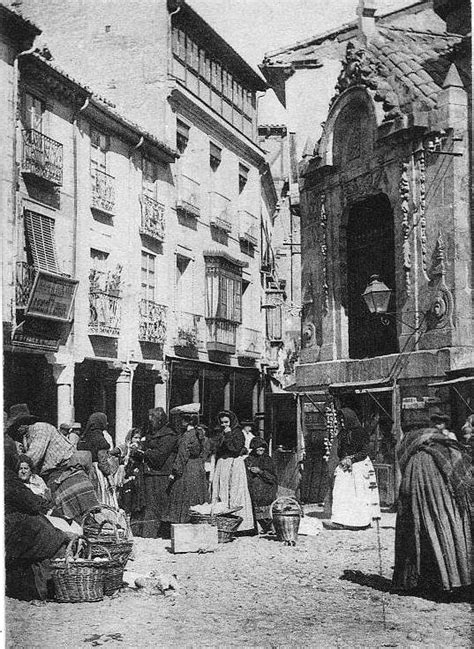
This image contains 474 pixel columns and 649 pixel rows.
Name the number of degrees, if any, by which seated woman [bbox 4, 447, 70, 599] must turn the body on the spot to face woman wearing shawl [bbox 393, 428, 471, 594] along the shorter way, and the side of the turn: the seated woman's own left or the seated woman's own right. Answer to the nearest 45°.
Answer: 0° — they already face them

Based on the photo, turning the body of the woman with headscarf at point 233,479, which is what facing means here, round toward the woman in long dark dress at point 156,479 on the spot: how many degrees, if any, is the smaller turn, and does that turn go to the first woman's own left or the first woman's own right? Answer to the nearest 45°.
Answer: approximately 45° to the first woman's own right

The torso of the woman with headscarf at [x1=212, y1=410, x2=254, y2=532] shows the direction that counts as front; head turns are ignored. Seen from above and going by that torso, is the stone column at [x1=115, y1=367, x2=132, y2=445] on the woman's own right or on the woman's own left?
on the woman's own right

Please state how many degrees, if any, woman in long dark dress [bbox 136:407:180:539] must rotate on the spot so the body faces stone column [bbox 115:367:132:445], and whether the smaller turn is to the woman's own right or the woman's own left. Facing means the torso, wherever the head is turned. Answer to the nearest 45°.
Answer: approximately 135° to the woman's own right

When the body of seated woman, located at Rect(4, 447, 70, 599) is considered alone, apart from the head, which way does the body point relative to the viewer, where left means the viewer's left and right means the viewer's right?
facing to the right of the viewer

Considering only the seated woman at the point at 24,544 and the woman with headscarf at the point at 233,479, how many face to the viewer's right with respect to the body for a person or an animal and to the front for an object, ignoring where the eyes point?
1

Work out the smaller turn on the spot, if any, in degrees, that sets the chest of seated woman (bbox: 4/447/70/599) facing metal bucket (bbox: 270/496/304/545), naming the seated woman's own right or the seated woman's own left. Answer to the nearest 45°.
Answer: approximately 45° to the seated woman's own left

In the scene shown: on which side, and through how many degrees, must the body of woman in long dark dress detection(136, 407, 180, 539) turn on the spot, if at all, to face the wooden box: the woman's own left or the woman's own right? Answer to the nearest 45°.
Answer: approximately 45° to the woman's own left
